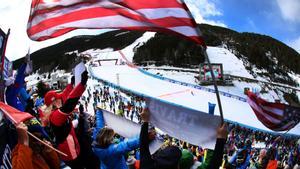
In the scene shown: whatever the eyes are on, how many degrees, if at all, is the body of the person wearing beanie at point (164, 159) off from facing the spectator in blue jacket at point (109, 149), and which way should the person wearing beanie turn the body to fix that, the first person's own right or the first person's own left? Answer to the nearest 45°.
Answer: approximately 45° to the first person's own left

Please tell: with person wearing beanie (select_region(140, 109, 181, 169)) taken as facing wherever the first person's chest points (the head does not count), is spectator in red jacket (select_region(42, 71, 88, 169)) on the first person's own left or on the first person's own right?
on the first person's own left

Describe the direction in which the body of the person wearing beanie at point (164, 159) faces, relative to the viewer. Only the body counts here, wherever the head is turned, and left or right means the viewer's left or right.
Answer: facing away from the viewer

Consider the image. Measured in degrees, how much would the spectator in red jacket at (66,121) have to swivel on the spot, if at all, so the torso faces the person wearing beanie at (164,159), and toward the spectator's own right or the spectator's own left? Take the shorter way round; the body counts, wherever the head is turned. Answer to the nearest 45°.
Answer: approximately 45° to the spectator's own right

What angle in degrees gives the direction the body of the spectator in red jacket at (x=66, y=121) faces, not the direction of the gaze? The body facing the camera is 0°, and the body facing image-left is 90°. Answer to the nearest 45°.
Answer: approximately 270°

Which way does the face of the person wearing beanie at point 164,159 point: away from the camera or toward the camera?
away from the camera
